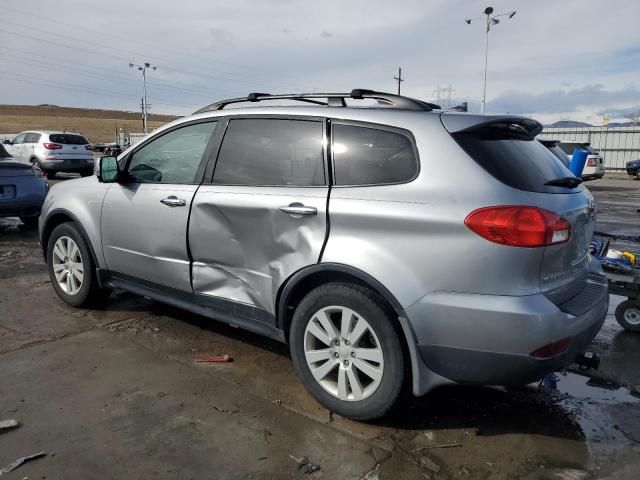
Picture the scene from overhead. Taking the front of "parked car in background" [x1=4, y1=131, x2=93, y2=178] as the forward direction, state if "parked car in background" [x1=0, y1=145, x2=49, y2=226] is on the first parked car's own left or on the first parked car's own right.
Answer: on the first parked car's own left

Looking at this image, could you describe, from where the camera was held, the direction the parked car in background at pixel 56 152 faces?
facing away from the viewer and to the left of the viewer

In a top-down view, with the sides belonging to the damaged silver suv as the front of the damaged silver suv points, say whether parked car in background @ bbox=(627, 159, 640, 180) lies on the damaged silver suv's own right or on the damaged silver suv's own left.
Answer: on the damaged silver suv's own right

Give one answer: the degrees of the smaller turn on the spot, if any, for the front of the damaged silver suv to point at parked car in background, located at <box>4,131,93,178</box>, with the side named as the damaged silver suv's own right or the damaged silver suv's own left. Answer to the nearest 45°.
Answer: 0° — it already faces it

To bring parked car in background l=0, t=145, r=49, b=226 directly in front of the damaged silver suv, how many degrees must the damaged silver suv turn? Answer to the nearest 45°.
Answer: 0° — it already faces it

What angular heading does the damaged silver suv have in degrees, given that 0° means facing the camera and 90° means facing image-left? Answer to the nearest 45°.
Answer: approximately 135°

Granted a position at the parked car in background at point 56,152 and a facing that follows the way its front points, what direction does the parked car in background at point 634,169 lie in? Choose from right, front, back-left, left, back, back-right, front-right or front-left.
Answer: back-right

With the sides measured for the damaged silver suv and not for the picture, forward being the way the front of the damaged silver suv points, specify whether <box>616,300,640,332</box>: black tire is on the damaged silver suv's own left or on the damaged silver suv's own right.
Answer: on the damaged silver suv's own right

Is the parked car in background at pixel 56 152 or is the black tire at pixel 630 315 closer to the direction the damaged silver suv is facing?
the parked car in background

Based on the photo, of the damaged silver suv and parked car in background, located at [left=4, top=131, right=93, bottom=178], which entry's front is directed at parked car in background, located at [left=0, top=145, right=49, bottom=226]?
the damaged silver suv

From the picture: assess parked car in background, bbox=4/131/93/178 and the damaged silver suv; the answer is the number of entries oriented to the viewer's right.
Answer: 0
